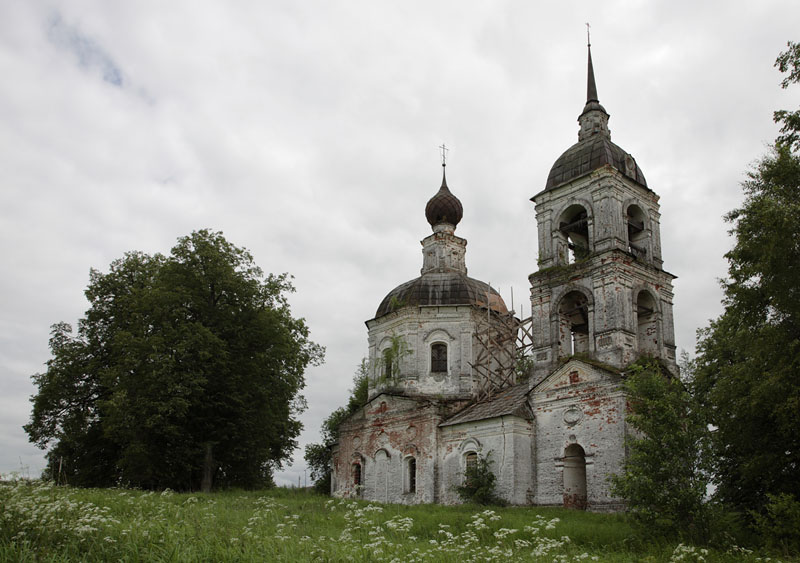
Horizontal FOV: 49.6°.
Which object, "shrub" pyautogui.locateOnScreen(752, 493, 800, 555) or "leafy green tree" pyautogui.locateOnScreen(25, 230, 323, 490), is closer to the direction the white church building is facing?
the shrub

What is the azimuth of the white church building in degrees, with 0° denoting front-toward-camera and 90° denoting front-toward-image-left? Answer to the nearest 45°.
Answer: approximately 315°

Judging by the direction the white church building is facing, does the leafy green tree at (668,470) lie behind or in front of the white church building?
in front

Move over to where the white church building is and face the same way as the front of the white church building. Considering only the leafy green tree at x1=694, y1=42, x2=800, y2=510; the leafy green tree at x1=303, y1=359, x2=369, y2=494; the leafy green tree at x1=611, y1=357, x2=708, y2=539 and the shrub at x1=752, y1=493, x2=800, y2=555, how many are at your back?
1

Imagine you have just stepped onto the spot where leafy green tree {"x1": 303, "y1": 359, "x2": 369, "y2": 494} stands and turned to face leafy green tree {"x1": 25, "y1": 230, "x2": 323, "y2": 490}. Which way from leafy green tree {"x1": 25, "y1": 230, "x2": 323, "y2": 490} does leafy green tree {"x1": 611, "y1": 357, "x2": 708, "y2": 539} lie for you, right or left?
left

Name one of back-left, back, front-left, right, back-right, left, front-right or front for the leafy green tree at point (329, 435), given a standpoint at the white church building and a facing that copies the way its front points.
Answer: back

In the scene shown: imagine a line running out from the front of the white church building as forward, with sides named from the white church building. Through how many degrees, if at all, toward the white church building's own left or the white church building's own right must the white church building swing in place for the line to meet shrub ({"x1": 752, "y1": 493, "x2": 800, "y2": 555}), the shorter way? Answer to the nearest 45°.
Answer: approximately 45° to the white church building's own right
